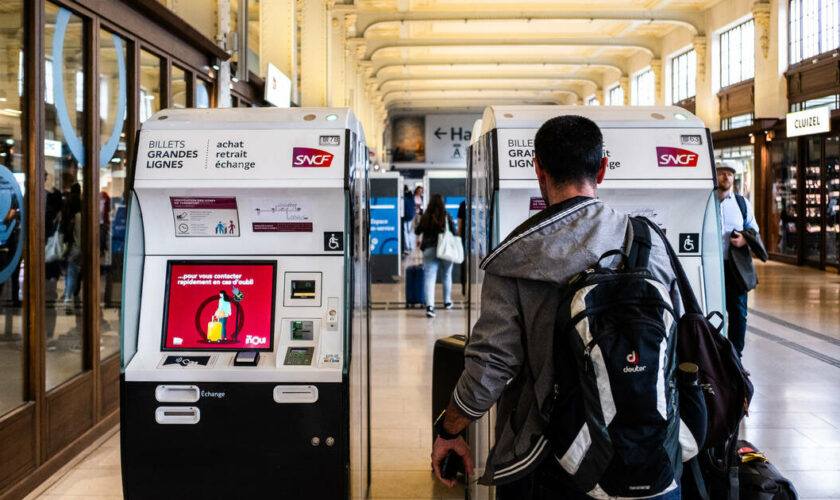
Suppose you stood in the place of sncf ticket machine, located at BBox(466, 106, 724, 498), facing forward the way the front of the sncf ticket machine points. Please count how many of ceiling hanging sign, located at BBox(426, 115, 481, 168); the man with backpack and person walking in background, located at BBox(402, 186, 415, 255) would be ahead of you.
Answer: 1

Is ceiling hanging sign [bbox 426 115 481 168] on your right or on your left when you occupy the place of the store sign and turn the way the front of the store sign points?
on your right

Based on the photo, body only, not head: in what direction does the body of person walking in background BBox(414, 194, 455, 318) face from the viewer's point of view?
away from the camera

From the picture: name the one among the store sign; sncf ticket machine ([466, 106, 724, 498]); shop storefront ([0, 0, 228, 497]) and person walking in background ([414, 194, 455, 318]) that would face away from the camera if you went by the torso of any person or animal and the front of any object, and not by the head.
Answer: the person walking in background

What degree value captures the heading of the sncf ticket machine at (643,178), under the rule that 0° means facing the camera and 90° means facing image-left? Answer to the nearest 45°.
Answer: approximately 0°

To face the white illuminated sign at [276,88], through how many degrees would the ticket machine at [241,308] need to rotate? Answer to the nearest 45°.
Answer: approximately 180°

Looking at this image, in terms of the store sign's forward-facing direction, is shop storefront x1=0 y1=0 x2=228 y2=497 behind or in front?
in front

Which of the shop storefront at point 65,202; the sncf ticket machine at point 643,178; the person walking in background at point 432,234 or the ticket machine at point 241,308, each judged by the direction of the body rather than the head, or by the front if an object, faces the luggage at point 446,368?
the shop storefront

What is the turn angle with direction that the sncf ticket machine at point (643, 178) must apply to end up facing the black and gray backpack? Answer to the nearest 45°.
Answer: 0° — it already faces it

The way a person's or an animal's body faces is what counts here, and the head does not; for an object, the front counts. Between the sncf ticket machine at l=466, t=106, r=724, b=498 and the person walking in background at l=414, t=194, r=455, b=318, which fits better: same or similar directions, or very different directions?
very different directions

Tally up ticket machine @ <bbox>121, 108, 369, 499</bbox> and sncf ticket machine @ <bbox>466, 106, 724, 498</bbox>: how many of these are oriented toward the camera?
2

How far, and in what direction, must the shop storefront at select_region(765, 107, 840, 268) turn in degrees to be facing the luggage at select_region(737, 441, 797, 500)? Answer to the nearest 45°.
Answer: approximately 45° to its left

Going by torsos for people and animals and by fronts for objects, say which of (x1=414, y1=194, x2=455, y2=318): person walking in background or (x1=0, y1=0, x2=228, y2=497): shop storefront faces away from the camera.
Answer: the person walking in background

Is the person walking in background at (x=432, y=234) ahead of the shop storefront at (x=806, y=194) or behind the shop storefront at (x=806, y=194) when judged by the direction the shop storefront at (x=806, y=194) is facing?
ahead

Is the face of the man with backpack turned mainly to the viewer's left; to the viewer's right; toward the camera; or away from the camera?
away from the camera

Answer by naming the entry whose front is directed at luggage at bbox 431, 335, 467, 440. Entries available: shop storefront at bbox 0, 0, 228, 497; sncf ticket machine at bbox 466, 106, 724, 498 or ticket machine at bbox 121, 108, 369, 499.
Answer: the shop storefront

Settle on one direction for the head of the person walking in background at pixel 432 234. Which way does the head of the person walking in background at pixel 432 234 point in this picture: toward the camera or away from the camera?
away from the camera
